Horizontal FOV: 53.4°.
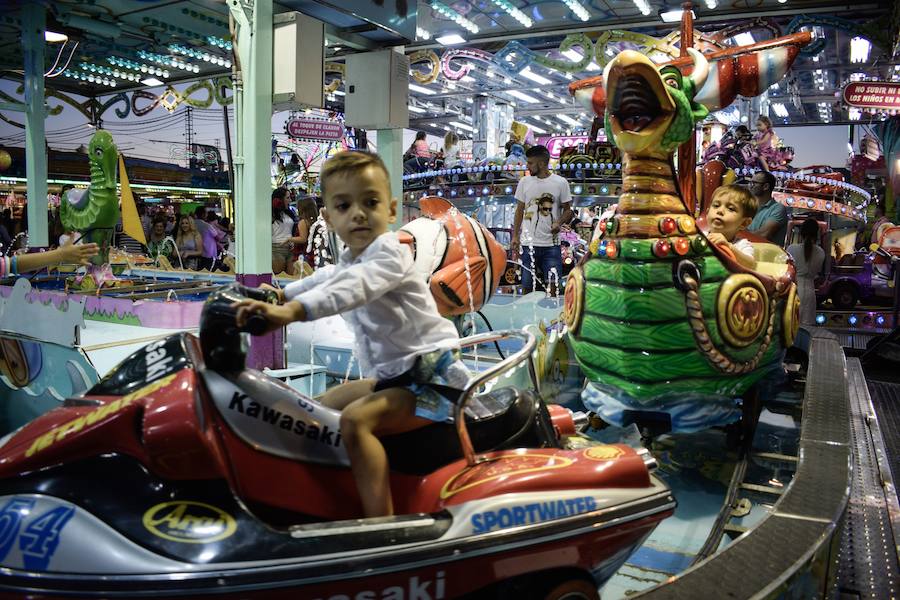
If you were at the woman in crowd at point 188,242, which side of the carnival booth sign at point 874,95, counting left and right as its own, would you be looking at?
right

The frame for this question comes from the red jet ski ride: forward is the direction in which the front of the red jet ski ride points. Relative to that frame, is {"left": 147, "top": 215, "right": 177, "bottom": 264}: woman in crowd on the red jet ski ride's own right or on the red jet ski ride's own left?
on the red jet ski ride's own right

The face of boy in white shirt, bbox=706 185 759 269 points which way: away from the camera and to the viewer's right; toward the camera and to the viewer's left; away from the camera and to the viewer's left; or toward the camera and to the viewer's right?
toward the camera and to the viewer's left

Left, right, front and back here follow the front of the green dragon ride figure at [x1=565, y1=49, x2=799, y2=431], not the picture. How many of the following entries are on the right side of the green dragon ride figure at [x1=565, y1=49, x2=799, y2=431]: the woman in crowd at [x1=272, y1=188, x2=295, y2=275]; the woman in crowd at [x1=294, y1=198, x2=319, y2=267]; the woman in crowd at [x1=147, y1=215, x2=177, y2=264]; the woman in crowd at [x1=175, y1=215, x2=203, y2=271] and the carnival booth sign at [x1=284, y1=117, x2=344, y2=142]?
5

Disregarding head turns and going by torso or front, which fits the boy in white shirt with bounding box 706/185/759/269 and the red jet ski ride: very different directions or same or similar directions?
same or similar directions

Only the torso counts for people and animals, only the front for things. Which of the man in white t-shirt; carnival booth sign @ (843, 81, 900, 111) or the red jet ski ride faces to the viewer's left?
the red jet ski ride

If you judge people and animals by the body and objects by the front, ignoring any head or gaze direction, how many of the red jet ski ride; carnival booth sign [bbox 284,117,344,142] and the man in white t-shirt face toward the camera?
2

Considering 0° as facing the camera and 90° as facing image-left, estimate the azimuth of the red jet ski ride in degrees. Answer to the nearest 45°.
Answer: approximately 90°

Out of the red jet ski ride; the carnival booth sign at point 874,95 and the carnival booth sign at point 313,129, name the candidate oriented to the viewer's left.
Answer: the red jet ski ride

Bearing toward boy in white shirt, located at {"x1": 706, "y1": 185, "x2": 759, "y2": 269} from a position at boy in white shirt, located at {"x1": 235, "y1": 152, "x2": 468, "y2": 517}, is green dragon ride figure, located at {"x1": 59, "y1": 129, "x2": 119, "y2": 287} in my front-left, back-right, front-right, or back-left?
front-left

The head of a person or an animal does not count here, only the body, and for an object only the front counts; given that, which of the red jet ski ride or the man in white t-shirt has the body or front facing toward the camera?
the man in white t-shirt

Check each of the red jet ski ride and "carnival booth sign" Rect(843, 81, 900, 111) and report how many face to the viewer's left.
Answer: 1

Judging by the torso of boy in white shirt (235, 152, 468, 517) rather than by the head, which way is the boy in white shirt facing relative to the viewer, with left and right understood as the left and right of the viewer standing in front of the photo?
facing the viewer and to the left of the viewer

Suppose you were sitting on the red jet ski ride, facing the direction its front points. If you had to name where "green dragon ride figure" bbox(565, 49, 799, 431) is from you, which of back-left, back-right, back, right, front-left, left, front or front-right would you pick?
back-right

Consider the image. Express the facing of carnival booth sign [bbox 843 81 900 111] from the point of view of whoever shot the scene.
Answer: facing the viewer

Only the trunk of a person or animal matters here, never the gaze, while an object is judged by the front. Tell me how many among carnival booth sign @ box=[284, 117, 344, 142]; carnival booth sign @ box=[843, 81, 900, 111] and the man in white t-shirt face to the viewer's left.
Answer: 0
